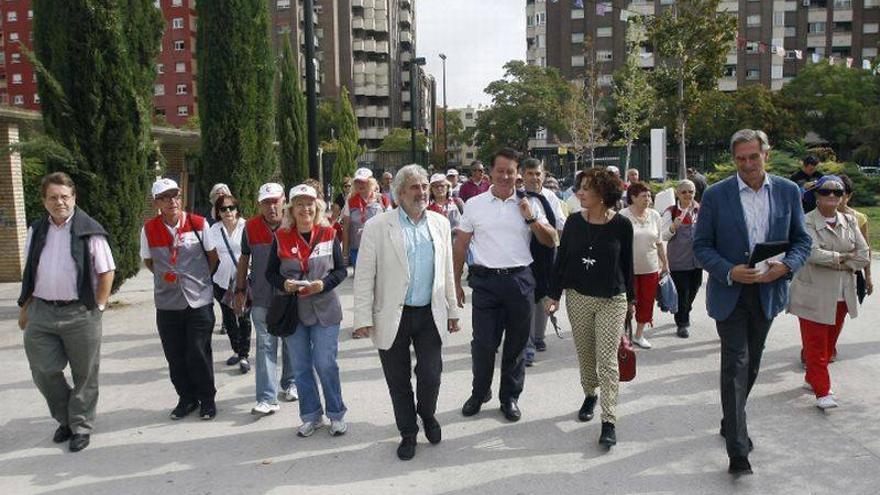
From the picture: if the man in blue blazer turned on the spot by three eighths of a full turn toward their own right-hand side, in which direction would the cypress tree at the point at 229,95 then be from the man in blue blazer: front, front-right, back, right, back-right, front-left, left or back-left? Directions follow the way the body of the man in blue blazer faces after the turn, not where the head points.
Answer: front

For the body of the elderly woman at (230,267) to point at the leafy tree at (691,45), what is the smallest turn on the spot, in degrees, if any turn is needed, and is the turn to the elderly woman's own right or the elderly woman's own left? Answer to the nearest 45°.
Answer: approximately 135° to the elderly woman's own left

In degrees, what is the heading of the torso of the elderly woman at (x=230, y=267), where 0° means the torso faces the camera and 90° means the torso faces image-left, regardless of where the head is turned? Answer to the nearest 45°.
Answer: approximately 0°

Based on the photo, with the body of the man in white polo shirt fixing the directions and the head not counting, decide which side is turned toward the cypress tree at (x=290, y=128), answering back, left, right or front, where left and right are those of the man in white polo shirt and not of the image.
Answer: back

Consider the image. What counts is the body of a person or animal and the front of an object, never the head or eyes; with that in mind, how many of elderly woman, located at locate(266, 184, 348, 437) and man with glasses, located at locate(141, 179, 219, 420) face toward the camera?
2
